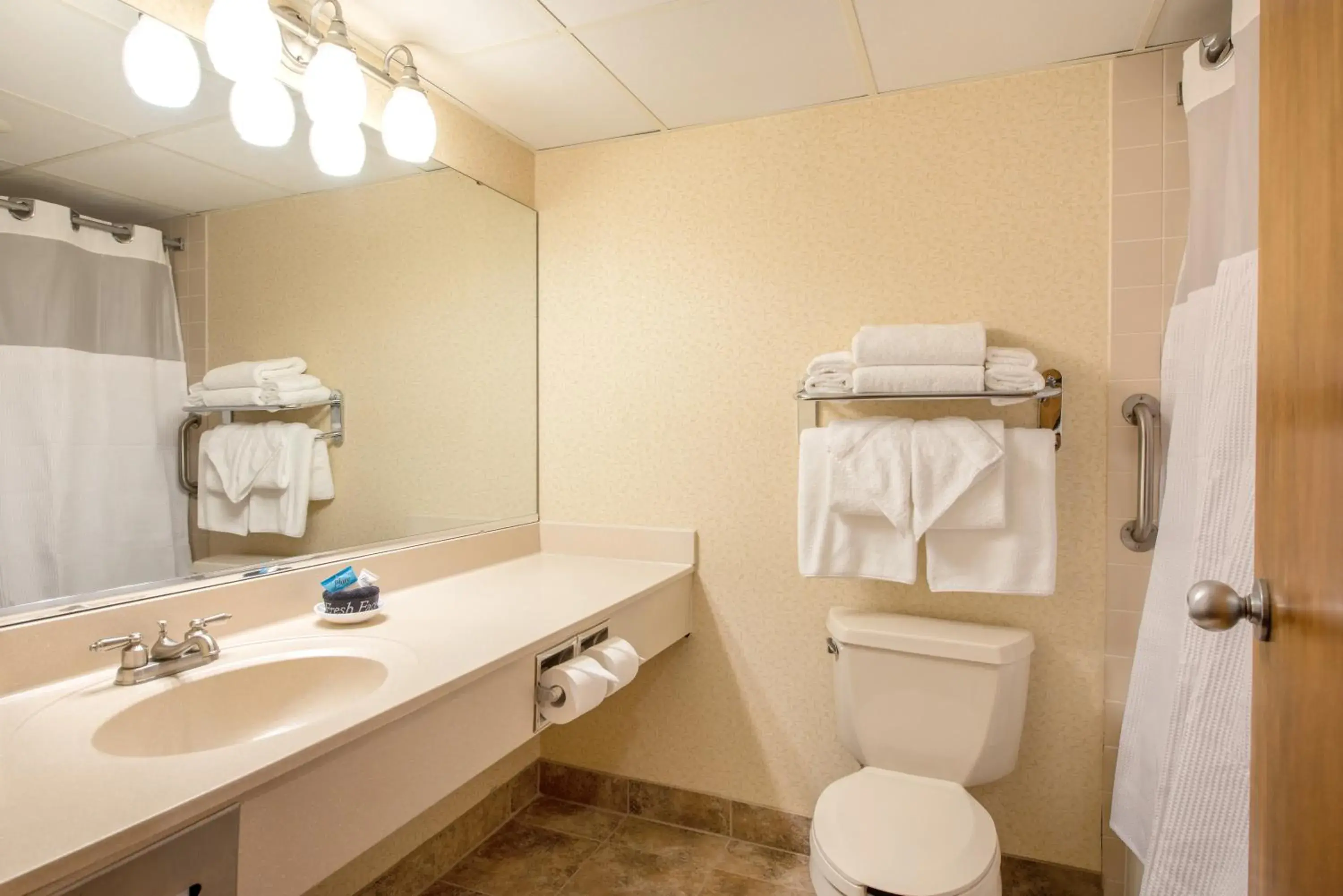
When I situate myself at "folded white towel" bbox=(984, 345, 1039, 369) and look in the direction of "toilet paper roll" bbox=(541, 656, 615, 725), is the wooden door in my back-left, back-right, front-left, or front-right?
front-left

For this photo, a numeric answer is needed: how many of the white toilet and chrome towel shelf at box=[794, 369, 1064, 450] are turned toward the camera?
2

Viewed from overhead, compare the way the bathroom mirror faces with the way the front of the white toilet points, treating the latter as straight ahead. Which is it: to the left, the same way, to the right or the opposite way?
to the left

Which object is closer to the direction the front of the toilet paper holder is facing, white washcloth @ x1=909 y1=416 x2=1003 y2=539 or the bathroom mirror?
the white washcloth

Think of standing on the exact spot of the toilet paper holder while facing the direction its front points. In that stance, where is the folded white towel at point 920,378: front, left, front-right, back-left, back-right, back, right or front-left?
front-left

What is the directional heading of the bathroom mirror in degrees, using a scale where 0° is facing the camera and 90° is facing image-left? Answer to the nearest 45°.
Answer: approximately 315°

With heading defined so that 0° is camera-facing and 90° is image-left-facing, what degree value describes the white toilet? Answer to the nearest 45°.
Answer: approximately 0°

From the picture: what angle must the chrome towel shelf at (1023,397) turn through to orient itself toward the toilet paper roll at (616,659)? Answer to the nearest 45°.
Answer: approximately 45° to its right

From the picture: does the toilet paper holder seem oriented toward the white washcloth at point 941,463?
no

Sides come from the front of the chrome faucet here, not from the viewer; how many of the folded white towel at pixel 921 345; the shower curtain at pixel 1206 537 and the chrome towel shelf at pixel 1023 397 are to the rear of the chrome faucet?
0

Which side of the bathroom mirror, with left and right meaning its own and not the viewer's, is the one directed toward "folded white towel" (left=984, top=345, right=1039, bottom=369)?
front

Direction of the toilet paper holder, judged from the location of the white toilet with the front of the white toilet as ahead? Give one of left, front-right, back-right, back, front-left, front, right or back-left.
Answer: front-right

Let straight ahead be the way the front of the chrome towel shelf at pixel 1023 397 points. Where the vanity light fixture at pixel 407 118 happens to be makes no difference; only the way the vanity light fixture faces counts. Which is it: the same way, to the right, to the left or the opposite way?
to the left

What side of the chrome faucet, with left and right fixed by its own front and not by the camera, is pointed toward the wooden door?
front

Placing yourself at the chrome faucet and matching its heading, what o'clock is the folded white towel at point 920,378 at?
The folded white towel is roughly at 11 o'clock from the chrome faucet.
